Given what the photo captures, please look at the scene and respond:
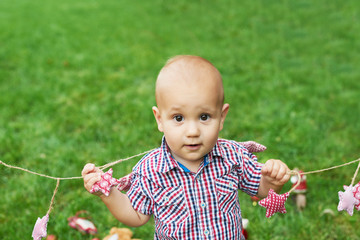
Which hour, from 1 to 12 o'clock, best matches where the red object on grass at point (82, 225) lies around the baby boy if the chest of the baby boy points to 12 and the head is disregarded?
The red object on grass is roughly at 5 o'clock from the baby boy.

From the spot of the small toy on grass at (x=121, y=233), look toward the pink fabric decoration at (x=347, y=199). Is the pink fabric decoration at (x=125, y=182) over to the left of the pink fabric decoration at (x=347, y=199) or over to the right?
right

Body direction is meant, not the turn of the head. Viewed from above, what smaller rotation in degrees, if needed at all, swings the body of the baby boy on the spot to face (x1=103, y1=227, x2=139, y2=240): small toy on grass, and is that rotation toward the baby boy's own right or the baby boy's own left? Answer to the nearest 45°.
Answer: approximately 135° to the baby boy's own right

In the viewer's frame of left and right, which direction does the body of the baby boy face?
facing the viewer
